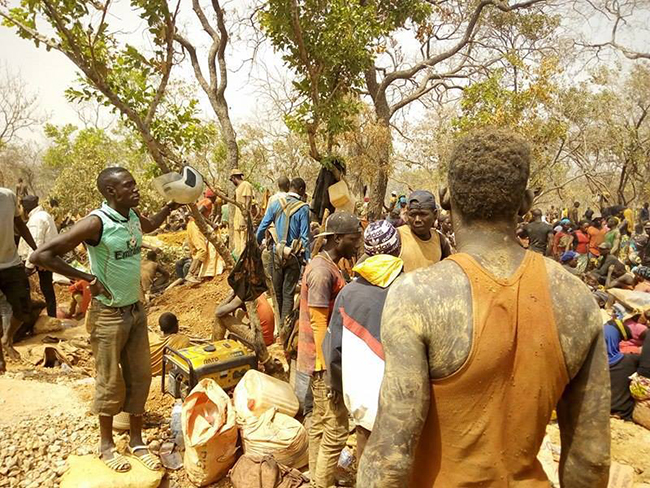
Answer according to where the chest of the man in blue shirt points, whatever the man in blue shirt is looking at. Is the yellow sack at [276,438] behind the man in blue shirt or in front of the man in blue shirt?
behind

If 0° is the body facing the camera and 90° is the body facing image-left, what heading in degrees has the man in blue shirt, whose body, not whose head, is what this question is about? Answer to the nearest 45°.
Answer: approximately 180°

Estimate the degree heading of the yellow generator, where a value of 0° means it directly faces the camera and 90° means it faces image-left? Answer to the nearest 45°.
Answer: approximately 315°

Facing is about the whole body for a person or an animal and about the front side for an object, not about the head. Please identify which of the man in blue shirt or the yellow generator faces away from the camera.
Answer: the man in blue shirt

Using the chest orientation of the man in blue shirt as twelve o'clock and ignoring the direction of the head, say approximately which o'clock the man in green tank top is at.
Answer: The man in green tank top is roughly at 7 o'clock from the man in blue shirt.

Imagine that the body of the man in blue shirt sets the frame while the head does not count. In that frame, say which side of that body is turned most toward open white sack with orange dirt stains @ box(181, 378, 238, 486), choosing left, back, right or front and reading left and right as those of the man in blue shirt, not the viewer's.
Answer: back

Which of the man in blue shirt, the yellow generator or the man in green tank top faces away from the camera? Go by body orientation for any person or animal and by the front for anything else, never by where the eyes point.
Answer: the man in blue shirt

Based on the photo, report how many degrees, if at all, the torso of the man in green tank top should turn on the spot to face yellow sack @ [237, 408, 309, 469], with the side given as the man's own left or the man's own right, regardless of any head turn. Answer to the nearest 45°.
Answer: approximately 45° to the man's own left

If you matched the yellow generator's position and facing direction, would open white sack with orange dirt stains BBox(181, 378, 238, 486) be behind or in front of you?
in front
